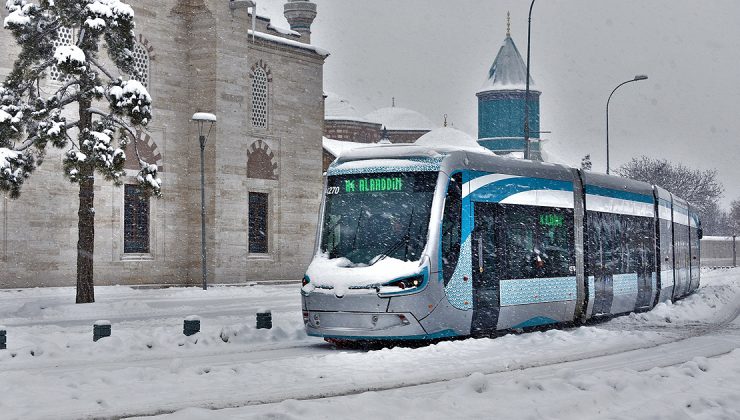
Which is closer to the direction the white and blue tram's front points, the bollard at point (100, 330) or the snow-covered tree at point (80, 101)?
the bollard

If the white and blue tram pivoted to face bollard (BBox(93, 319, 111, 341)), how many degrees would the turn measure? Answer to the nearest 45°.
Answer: approximately 45° to its right

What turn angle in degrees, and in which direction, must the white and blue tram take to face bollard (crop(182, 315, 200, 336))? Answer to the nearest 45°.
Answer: approximately 45° to its right

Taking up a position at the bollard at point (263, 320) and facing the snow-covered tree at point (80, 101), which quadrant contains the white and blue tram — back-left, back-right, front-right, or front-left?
back-right

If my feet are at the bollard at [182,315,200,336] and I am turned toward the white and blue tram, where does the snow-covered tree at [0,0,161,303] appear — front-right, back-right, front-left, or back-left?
back-left

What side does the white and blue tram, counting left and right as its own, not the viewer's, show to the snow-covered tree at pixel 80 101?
right

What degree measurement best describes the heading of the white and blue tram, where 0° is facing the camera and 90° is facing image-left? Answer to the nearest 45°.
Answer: approximately 45°

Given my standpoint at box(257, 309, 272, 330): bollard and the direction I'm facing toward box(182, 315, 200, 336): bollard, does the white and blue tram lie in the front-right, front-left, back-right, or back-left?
back-left

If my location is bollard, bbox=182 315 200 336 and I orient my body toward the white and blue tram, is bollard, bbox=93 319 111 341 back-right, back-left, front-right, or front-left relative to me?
back-right
